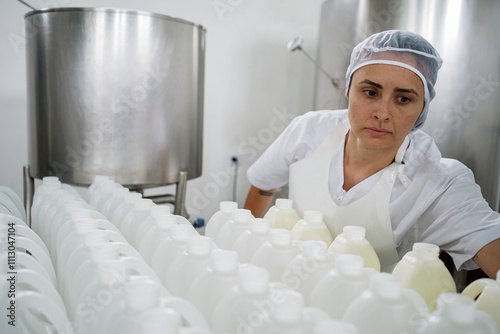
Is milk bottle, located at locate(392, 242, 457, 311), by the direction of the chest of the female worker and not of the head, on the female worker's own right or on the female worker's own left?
on the female worker's own left

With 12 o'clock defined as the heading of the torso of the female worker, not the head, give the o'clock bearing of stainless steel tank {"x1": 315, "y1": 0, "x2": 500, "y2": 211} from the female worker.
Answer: The stainless steel tank is roughly at 5 o'clock from the female worker.

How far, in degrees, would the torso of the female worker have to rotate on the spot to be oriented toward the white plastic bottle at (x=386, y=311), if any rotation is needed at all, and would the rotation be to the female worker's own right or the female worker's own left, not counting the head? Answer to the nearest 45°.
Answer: approximately 45° to the female worker's own left

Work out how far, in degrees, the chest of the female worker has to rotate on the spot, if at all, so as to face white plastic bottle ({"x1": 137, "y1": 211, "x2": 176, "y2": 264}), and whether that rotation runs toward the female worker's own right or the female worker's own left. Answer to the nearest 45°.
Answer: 0° — they already face it

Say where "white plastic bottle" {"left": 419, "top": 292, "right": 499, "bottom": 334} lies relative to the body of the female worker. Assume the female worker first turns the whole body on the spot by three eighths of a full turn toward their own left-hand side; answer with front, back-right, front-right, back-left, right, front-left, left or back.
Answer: right

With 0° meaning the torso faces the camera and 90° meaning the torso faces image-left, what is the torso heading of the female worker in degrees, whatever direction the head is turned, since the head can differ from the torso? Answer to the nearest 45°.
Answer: approximately 45°

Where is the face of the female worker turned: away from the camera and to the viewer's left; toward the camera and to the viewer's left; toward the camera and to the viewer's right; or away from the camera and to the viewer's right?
toward the camera and to the viewer's left
